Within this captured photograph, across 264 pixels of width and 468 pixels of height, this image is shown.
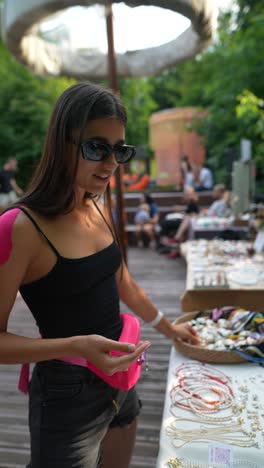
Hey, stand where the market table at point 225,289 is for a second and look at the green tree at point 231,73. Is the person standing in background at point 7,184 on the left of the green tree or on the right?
left

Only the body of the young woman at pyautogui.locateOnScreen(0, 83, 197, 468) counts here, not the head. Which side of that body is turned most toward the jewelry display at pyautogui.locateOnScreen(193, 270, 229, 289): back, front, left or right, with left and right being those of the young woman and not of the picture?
left

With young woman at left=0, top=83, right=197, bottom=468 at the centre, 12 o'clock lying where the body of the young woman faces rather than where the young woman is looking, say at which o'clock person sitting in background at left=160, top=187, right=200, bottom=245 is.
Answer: The person sitting in background is roughly at 8 o'clock from the young woman.

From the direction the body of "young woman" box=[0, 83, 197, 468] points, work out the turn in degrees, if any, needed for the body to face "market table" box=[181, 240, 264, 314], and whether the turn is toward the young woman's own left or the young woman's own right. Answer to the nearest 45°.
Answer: approximately 90° to the young woman's own left

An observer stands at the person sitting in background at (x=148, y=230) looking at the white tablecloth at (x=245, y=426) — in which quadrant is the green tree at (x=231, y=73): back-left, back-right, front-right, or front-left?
back-left

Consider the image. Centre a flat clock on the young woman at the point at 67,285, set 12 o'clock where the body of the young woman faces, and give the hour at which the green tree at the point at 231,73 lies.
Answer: The green tree is roughly at 8 o'clock from the young woman.
